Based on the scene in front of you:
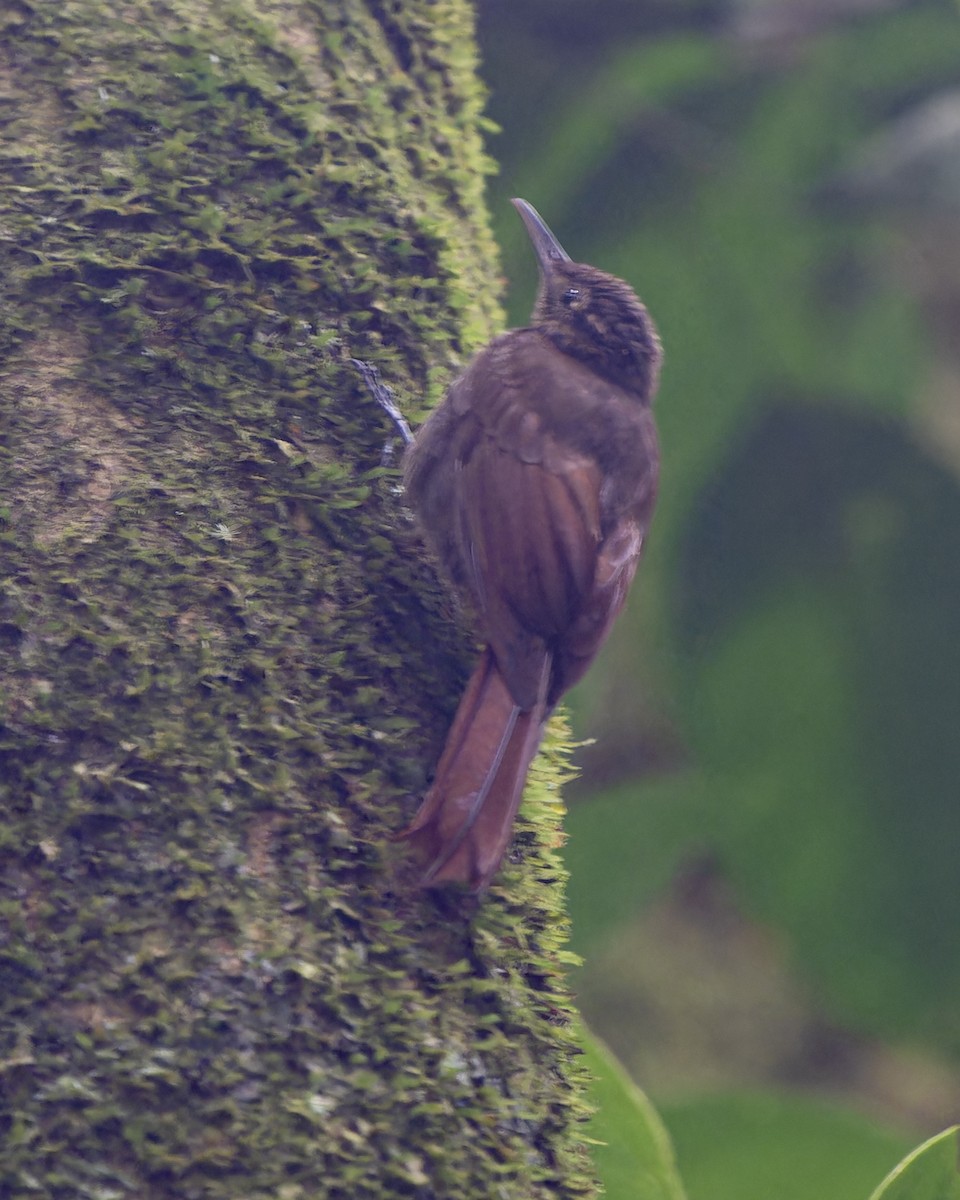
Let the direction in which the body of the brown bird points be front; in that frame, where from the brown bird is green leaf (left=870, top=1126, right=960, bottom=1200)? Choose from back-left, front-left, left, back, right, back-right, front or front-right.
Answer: back

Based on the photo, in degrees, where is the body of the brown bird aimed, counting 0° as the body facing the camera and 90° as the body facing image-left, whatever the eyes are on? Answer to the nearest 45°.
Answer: approximately 135°
